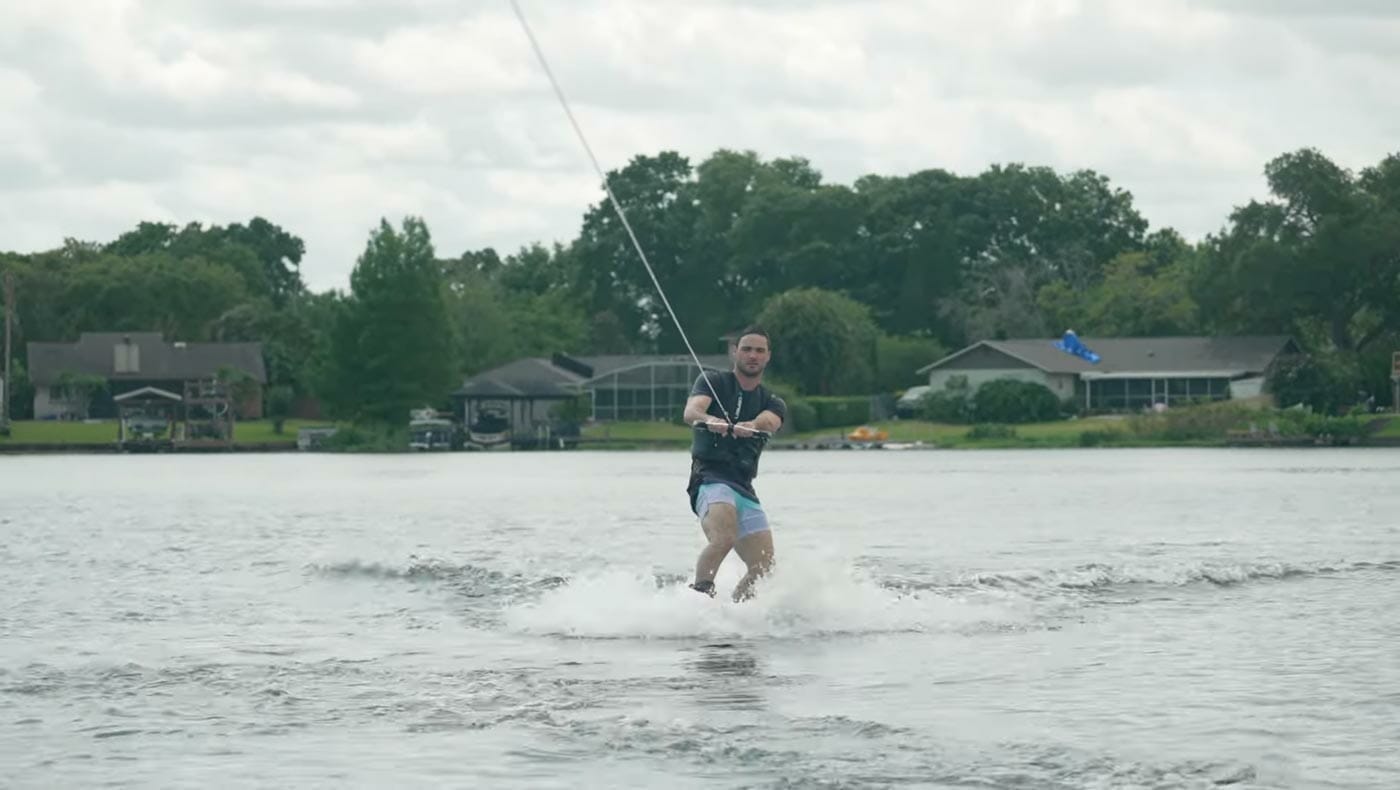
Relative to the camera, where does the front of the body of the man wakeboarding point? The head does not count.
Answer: toward the camera

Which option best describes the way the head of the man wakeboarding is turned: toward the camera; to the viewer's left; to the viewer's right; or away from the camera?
toward the camera
